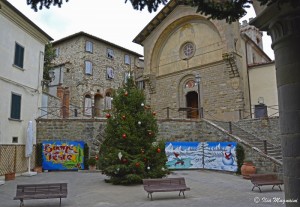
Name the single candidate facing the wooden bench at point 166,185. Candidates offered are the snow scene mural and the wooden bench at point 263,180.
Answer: the snow scene mural

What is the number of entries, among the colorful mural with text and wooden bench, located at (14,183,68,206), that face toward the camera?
2

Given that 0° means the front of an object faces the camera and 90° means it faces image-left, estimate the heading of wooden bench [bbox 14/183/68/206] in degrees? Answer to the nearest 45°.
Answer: approximately 0°

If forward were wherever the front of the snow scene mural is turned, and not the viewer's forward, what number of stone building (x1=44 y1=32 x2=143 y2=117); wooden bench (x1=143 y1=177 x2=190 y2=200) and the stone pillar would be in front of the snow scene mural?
2

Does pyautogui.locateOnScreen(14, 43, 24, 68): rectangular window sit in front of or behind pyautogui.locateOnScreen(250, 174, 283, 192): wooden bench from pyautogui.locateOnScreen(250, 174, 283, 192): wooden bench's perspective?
behind

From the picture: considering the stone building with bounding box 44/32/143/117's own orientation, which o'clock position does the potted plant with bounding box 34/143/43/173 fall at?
The potted plant is roughly at 2 o'clock from the stone building.

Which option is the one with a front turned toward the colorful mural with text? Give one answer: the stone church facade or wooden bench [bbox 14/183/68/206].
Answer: the stone church facade

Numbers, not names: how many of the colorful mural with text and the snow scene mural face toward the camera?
2

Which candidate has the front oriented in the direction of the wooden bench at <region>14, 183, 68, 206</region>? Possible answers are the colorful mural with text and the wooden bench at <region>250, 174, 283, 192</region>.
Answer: the colorful mural with text

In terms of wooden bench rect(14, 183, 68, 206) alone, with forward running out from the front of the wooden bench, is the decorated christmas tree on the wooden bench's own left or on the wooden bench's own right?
on the wooden bench's own left
